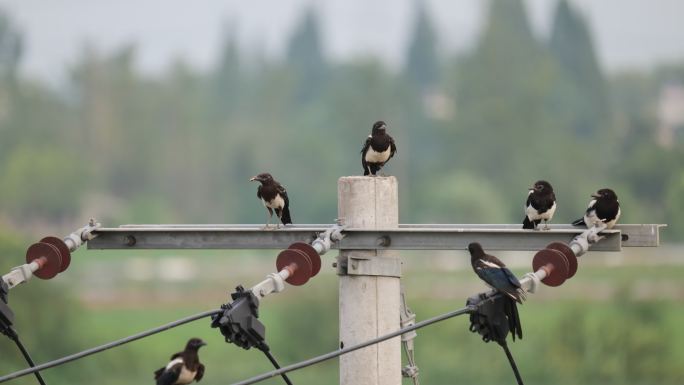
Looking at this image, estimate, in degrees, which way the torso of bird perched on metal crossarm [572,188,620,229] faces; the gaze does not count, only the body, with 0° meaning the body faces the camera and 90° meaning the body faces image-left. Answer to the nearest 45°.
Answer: approximately 315°

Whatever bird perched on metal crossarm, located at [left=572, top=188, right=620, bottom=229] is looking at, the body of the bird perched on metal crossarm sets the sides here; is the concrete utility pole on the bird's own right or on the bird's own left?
on the bird's own right

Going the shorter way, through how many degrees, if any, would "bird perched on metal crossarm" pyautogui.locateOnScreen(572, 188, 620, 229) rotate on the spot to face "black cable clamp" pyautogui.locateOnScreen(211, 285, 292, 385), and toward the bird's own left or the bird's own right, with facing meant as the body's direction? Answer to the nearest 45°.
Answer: approximately 90° to the bird's own right

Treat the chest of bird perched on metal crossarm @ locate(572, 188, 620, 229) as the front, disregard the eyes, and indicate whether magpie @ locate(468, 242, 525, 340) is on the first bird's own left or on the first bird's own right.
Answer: on the first bird's own right

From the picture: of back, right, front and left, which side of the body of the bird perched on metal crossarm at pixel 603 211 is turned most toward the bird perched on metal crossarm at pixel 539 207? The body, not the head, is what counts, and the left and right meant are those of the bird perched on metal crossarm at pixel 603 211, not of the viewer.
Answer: right
